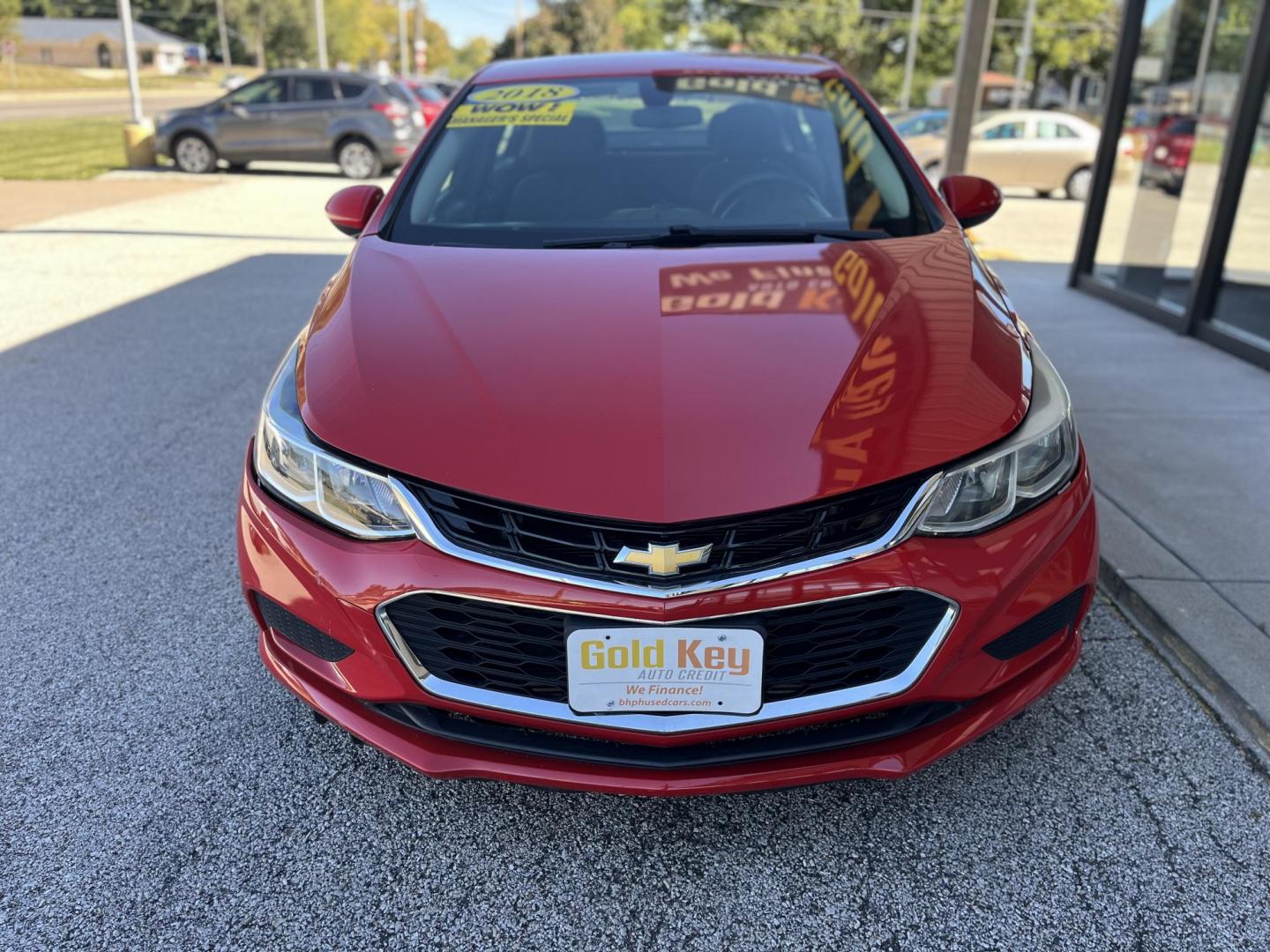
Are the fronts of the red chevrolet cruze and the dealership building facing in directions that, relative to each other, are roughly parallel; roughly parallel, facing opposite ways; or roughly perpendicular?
roughly perpendicular

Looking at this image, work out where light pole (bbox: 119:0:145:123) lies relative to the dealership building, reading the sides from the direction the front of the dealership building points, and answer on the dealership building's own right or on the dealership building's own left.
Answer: on the dealership building's own right

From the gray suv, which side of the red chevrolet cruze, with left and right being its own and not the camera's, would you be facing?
back

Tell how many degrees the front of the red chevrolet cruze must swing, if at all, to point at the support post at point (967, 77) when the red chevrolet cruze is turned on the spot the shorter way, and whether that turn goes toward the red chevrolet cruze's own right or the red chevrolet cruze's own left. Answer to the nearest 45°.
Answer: approximately 180°

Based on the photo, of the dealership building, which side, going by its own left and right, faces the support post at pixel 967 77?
right

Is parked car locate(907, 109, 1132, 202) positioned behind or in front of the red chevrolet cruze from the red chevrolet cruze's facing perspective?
behind

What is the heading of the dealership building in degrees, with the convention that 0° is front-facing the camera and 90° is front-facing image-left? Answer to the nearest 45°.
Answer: approximately 45°

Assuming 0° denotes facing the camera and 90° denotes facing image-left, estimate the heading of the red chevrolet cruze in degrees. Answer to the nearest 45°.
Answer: approximately 0°

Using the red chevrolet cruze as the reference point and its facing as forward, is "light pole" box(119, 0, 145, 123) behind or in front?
behind

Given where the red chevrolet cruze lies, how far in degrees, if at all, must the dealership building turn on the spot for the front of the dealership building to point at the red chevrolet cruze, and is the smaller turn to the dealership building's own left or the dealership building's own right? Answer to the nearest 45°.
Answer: approximately 45° to the dealership building's own left
